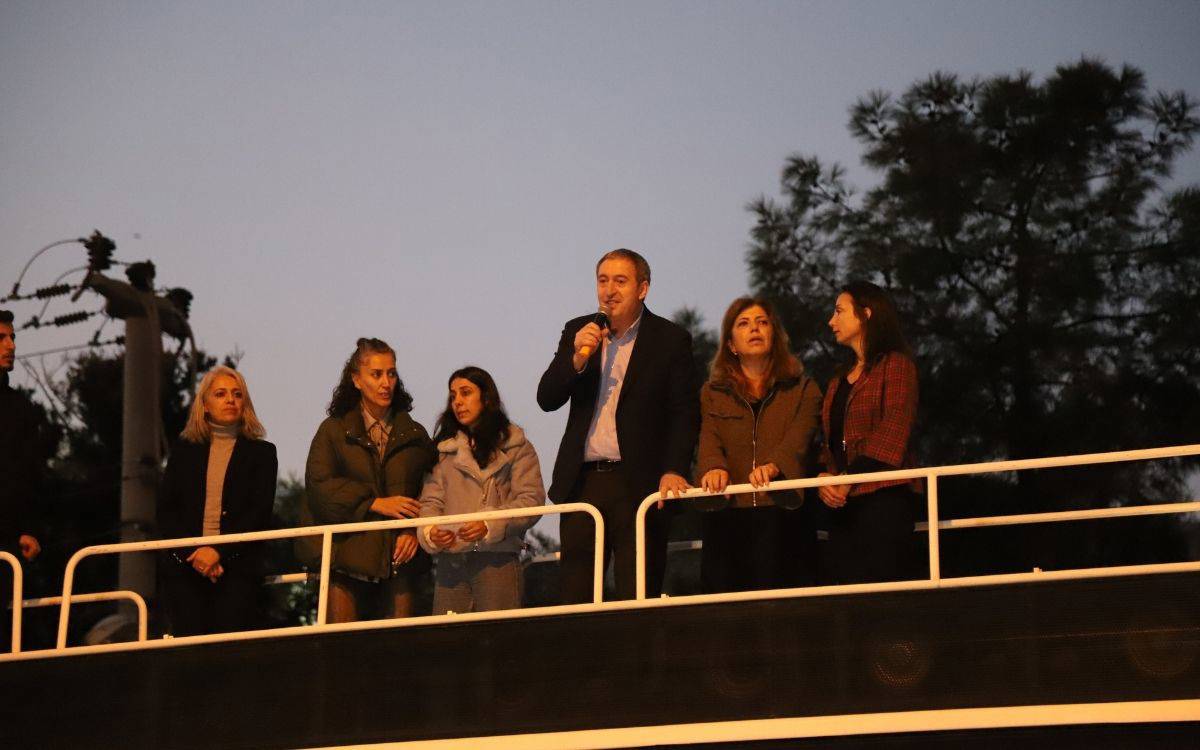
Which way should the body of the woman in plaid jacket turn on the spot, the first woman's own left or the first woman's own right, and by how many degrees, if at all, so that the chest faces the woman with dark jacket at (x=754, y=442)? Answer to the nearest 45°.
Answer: approximately 45° to the first woman's own right

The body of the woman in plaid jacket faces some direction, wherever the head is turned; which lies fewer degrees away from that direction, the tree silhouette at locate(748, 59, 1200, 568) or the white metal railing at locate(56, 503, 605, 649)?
the white metal railing

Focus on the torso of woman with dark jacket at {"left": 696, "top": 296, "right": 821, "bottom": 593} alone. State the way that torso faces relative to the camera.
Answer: toward the camera

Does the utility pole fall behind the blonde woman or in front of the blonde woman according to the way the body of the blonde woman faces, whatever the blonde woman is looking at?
behind

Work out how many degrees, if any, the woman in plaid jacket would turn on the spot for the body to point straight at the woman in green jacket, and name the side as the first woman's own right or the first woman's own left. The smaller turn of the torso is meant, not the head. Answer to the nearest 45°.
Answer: approximately 45° to the first woman's own right

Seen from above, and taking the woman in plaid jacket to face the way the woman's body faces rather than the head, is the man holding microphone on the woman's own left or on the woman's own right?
on the woman's own right

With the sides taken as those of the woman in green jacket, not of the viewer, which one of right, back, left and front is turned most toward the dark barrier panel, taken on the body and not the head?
front

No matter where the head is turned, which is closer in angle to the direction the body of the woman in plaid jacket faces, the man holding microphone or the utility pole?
the man holding microphone

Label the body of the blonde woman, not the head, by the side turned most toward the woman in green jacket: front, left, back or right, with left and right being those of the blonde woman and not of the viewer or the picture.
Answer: left

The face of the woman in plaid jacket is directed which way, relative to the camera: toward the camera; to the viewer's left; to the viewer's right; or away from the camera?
to the viewer's left

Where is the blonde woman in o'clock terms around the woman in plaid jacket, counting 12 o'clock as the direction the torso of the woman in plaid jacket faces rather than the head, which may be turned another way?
The blonde woman is roughly at 2 o'clock from the woman in plaid jacket.
